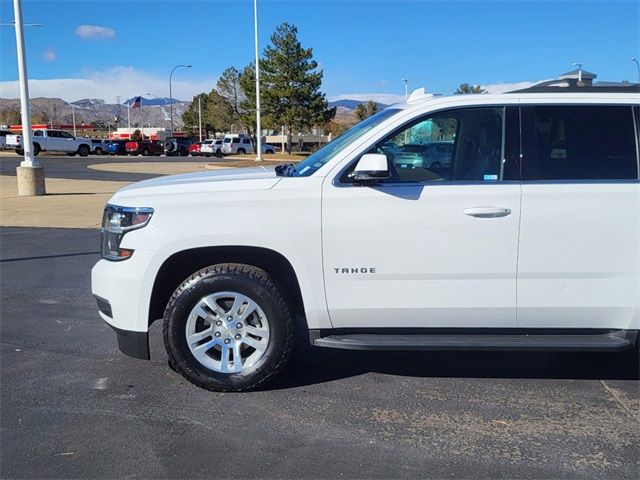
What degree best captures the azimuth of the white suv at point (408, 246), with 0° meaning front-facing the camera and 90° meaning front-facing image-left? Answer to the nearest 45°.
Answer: approximately 90°

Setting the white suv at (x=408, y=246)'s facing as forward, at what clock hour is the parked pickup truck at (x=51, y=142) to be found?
The parked pickup truck is roughly at 2 o'clock from the white suv.

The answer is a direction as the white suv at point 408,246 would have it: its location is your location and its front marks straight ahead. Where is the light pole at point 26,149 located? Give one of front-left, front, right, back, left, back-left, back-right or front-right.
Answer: front-right
